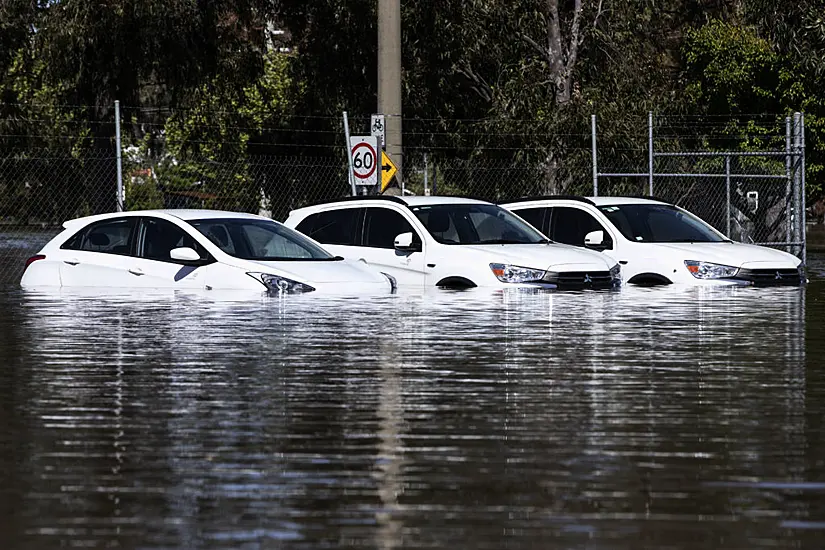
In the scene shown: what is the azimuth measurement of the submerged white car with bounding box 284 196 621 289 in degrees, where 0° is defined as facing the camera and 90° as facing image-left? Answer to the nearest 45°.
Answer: approximately 315°

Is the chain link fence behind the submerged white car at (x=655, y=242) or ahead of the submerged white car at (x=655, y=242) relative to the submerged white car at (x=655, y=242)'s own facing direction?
behind

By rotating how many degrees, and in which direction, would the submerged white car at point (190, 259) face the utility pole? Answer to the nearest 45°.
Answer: approximately 90° to its left

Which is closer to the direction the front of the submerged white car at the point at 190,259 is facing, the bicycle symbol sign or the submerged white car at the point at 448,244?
the submerged white car

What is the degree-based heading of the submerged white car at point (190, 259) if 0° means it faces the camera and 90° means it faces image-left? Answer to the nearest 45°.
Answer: approximately 315°
